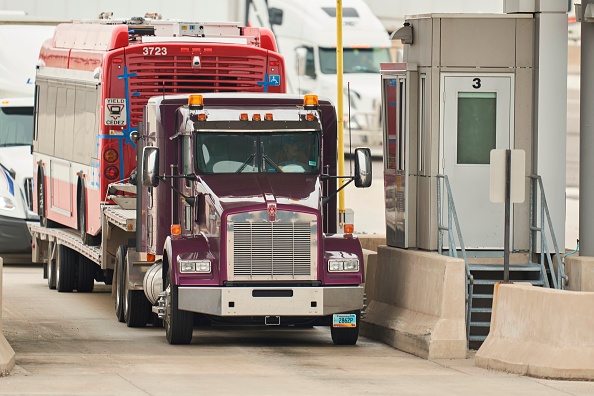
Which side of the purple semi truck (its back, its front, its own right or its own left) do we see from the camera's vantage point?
front

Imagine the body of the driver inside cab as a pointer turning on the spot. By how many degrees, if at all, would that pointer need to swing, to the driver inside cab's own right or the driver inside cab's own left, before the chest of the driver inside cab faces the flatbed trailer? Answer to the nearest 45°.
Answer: approximately 135° to the driver inside cab's own right

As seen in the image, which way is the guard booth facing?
toward the camera

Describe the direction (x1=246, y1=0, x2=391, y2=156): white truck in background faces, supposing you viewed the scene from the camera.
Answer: facing the viewer and to the right of the viewer

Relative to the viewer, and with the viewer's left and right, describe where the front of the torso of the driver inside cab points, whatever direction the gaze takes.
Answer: facing the viewer
